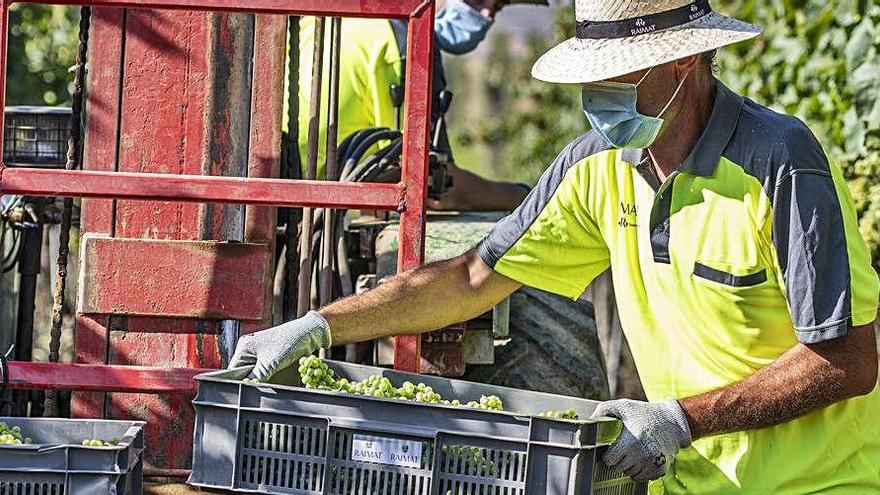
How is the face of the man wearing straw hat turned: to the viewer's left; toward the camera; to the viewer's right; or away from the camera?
to the viewer's left

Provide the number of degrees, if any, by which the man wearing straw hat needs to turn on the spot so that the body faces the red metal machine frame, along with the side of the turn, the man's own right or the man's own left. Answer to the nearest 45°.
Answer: approximately 45° to the man's own right

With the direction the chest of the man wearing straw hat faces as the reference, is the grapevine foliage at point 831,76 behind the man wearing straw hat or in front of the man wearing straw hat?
behind

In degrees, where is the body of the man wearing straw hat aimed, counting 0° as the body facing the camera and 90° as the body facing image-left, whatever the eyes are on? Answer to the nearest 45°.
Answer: approximately 45°
